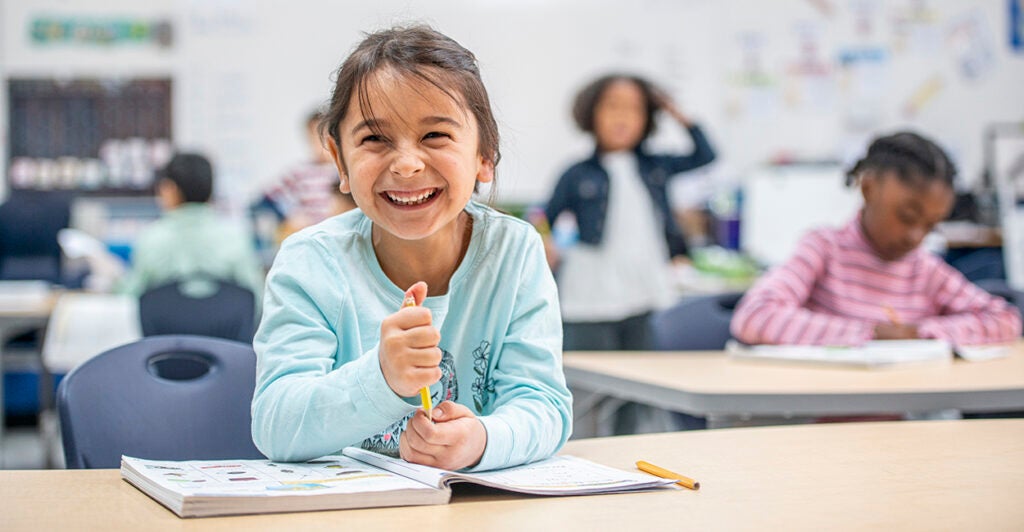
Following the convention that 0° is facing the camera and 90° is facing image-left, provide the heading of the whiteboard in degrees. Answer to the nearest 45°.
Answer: approximately 0°

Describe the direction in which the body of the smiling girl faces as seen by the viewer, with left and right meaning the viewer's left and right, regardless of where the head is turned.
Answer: facing the viewer

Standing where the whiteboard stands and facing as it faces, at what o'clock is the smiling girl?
The smiling girl is roughly at 12 o'clock from the whiteboard.

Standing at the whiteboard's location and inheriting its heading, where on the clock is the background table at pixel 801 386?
The background table is roughly at 12 o'clock from the whiteboard.

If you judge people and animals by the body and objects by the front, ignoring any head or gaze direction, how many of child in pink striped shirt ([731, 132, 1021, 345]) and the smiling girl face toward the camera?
2

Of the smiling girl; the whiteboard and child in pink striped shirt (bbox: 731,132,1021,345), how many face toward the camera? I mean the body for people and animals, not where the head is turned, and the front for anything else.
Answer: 3

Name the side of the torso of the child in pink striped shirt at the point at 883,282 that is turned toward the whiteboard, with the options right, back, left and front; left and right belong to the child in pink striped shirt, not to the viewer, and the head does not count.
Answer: back

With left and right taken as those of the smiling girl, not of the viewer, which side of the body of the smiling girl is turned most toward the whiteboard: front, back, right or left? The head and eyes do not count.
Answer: back

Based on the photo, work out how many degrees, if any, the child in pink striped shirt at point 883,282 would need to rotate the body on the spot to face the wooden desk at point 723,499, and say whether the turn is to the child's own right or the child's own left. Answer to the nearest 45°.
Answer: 0° — they already face it

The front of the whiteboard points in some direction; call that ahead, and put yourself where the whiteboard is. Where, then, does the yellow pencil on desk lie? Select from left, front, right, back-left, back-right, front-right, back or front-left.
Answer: front

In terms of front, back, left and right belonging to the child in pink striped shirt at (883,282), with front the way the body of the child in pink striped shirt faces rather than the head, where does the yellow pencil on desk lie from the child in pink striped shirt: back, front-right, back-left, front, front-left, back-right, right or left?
front

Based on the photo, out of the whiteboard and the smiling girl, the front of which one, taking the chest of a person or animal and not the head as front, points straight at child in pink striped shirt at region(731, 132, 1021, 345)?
the whiteboard

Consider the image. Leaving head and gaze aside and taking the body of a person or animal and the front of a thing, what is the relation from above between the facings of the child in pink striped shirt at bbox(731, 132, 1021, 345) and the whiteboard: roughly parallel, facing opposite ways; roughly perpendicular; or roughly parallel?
roughly parallel

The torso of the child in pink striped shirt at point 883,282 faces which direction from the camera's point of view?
toward the camera
